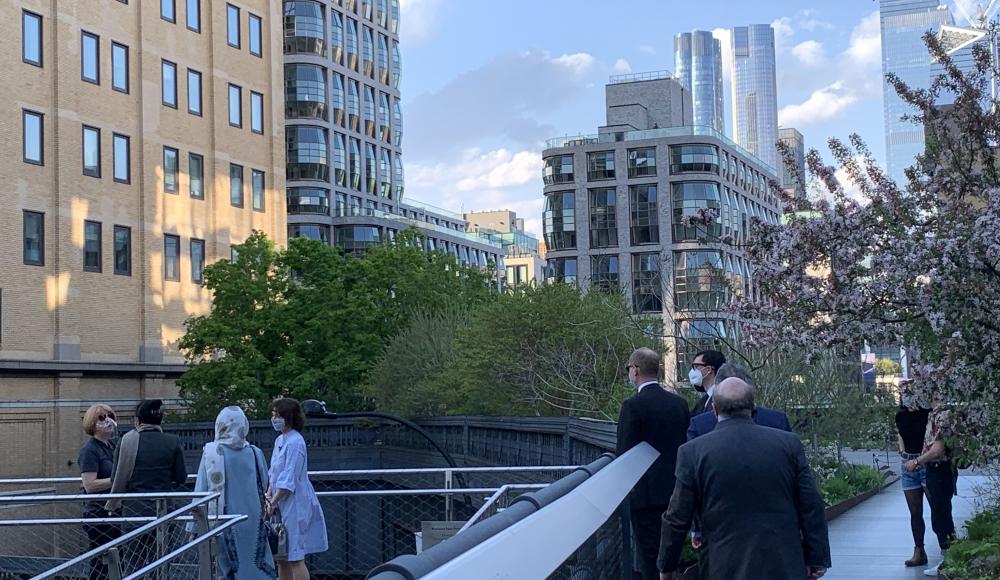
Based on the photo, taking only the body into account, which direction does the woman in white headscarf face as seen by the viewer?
away from the camera

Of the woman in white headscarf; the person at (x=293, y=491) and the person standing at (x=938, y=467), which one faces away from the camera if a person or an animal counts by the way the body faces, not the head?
the woman in white headscarf

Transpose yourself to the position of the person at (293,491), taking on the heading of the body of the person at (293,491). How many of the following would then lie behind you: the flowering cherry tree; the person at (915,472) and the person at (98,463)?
2

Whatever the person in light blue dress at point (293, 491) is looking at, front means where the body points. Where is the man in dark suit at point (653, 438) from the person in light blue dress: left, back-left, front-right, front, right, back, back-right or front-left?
back-left

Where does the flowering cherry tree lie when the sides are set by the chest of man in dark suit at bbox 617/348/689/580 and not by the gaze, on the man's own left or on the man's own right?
on the man's own right

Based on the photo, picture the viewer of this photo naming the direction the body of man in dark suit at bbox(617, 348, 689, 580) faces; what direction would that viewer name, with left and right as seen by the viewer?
facing away from the viewer and to the left of the viewer

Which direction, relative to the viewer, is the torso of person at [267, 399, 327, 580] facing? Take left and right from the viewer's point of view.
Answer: facing to the left of the viewer

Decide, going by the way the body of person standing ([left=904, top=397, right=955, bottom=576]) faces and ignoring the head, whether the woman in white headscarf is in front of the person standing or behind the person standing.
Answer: in front

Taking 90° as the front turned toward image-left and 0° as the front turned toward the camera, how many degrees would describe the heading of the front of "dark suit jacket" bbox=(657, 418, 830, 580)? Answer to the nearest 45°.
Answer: approximately 180°
